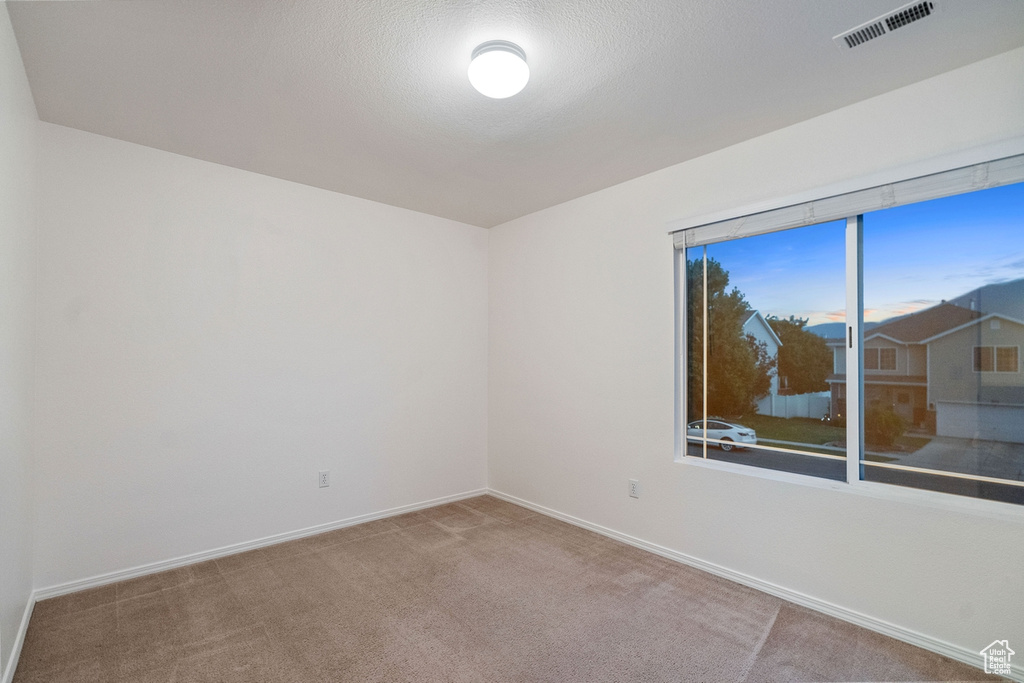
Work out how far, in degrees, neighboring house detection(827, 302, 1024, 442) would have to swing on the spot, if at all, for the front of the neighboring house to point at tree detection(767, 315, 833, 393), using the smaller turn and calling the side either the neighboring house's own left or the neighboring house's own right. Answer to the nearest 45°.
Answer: approximately 90° to the neighboring house's own right

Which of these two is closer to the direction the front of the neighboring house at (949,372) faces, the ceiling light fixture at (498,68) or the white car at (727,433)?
the ceiling light fixture

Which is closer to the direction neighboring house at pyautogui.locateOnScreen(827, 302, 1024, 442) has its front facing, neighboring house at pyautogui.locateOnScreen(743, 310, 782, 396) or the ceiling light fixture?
the ceiling light fixture

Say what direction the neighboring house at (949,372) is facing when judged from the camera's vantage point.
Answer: facing the viewer

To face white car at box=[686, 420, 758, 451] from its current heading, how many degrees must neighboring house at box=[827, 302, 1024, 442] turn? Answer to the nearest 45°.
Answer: approximately 90° to its right

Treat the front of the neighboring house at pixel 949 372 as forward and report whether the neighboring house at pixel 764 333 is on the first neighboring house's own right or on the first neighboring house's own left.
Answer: on the first neighboring house's own right

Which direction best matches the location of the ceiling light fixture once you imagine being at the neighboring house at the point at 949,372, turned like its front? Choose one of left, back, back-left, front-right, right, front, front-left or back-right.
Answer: front-right

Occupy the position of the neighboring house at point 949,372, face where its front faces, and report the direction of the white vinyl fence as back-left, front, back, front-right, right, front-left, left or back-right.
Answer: right

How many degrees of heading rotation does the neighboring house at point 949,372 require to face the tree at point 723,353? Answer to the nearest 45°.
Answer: approximately 90° to its right
